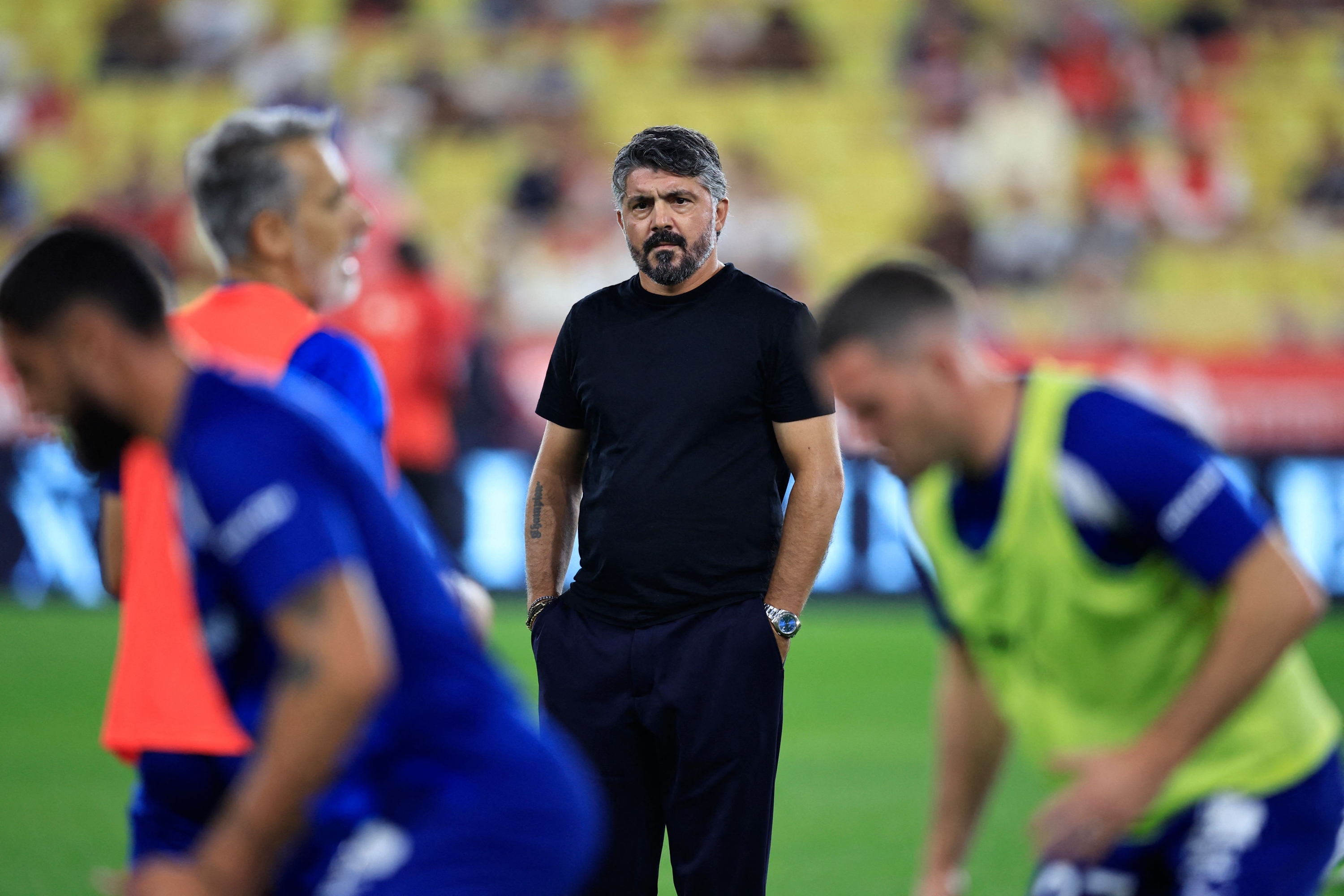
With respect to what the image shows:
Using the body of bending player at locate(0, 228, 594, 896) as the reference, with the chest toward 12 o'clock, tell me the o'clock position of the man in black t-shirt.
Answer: The man in black t-shirt is roughly at 4 o'clock from the bending player.

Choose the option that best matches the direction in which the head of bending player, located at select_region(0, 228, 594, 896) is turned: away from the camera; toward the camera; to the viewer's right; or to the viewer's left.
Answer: to the viewer's left

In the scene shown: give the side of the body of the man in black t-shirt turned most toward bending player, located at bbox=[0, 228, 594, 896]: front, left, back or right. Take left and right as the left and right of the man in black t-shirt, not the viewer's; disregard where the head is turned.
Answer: front

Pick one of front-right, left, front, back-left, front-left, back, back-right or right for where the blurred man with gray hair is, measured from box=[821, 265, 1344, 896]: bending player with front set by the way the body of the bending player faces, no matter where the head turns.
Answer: front-right

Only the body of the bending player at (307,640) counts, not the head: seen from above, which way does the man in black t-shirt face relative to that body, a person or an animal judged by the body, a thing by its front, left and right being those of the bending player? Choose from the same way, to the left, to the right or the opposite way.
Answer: to the left

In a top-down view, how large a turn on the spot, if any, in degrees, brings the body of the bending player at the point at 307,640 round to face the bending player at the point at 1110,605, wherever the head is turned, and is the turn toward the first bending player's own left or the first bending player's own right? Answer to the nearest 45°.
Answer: approximately 180°

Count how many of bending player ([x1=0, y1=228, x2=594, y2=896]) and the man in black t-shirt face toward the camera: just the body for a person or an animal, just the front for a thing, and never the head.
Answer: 1

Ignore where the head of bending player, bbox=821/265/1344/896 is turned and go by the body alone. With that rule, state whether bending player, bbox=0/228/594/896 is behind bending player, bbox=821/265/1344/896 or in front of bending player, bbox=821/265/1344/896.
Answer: in front

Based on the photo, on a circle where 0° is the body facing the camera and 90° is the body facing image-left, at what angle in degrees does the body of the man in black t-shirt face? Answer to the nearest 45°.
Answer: approximately 0°

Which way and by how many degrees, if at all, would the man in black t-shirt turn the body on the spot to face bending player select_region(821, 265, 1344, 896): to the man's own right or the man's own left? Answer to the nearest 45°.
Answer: approximately 45° to the man's own left

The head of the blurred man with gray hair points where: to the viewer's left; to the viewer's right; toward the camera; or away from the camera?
to the viewer's right

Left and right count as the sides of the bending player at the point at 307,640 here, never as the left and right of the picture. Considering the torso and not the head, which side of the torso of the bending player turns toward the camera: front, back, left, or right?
left

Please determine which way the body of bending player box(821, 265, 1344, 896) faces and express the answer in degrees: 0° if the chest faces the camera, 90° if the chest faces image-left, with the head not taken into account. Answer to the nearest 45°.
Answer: approximately 45°
